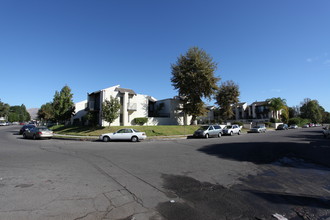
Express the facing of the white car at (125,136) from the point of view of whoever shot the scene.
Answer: facing to the left of the viewer

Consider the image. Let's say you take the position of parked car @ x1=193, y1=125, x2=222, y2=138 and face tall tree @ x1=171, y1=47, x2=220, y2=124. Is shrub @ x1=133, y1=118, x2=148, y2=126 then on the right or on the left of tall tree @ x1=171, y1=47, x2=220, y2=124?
left

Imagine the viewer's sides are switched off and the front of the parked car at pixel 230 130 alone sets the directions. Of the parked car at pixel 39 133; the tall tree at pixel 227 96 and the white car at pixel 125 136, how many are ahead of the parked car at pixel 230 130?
2

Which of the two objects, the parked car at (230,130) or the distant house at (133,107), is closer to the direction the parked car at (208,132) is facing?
the distant house

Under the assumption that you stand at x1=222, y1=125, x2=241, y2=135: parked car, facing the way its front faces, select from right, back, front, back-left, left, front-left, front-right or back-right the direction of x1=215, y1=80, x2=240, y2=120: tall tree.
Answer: back-right

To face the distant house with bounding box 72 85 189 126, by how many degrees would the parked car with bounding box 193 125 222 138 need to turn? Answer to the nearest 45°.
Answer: approximately 90° to its right

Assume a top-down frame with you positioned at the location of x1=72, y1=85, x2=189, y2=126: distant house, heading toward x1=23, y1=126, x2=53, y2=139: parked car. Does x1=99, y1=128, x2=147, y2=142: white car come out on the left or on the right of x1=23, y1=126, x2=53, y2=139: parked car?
left

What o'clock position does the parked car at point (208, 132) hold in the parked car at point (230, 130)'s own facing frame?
the parked car at point (208, 132) is roughly at 11 o'clock from the parked car at point (230, 130).

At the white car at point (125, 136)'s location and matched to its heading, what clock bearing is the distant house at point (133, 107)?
The distant house is roughly at 3 o'clock from the white car.
